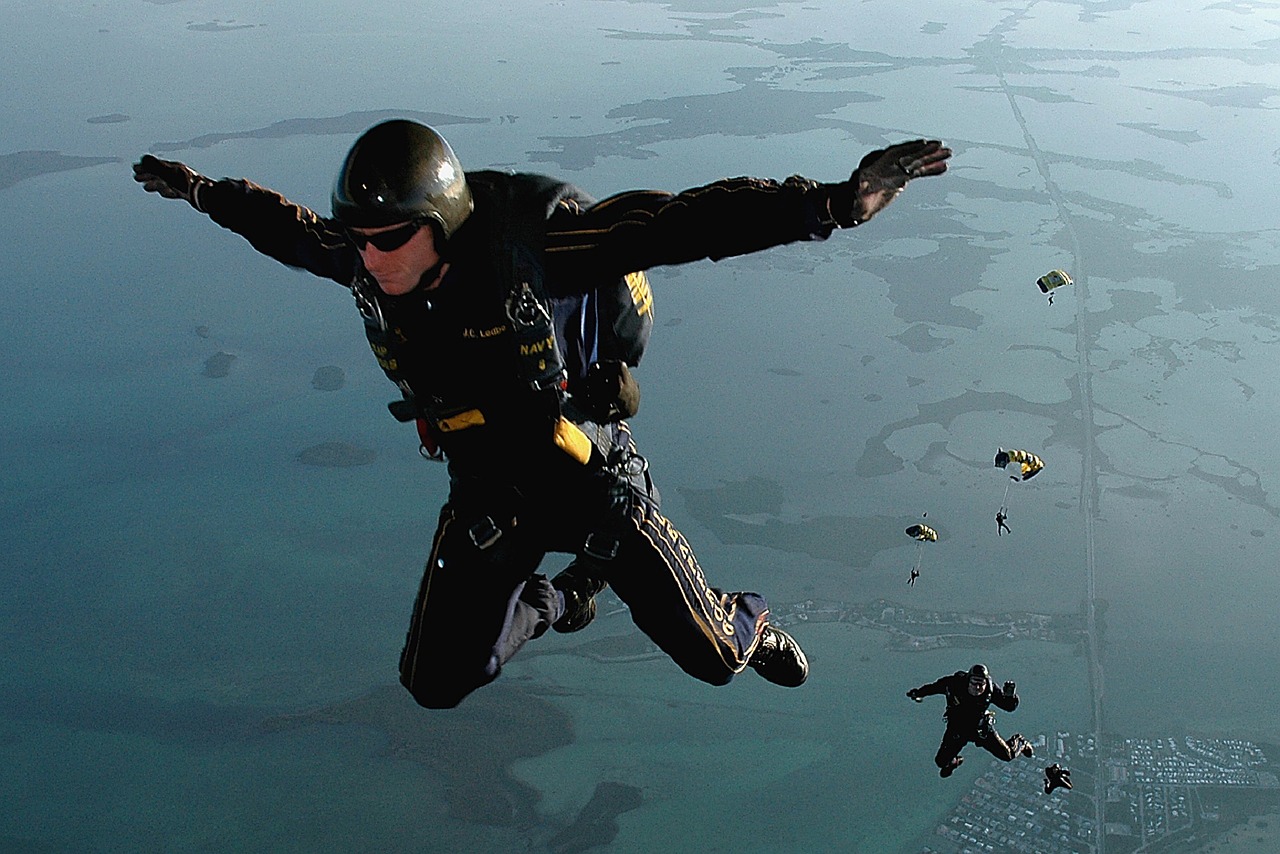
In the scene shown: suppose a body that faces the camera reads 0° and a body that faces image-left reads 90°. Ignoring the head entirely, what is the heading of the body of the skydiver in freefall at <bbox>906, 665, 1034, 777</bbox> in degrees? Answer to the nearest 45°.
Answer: approximately 0°
